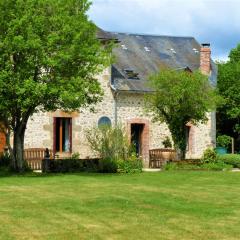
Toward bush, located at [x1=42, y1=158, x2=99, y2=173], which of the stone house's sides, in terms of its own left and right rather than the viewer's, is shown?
front

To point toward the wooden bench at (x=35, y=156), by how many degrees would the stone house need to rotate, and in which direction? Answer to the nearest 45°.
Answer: approximately 45° to its right

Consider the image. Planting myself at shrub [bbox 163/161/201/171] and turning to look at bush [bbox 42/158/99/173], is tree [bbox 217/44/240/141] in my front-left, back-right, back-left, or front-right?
back-right

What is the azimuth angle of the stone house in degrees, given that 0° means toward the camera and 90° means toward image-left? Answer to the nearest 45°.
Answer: approximately 0°

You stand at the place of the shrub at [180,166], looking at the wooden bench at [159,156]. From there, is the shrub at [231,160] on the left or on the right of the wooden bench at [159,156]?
right

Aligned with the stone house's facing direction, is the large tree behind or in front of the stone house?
in front

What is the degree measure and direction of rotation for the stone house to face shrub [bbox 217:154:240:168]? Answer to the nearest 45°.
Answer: approximately 45° to its left

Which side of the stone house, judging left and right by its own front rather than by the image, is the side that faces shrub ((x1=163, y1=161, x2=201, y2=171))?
front

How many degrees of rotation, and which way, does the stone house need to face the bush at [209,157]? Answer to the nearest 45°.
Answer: approximately 45° to its left
